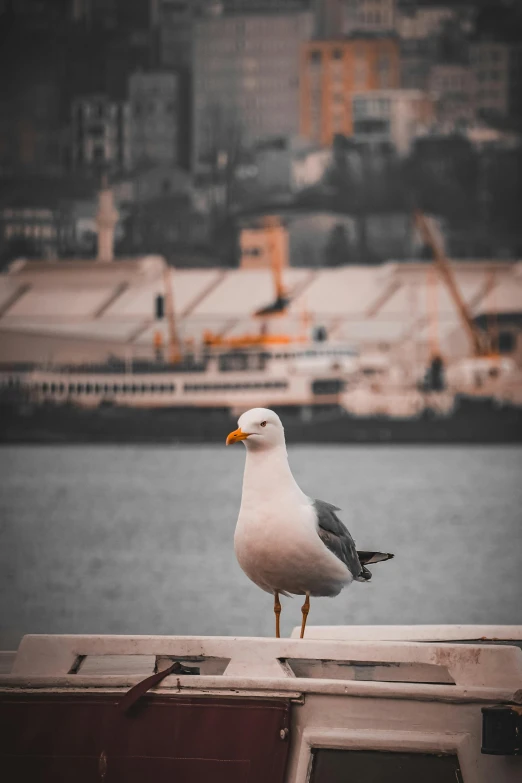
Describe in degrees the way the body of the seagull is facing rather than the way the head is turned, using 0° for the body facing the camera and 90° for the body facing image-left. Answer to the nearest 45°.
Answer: approximately 45°
